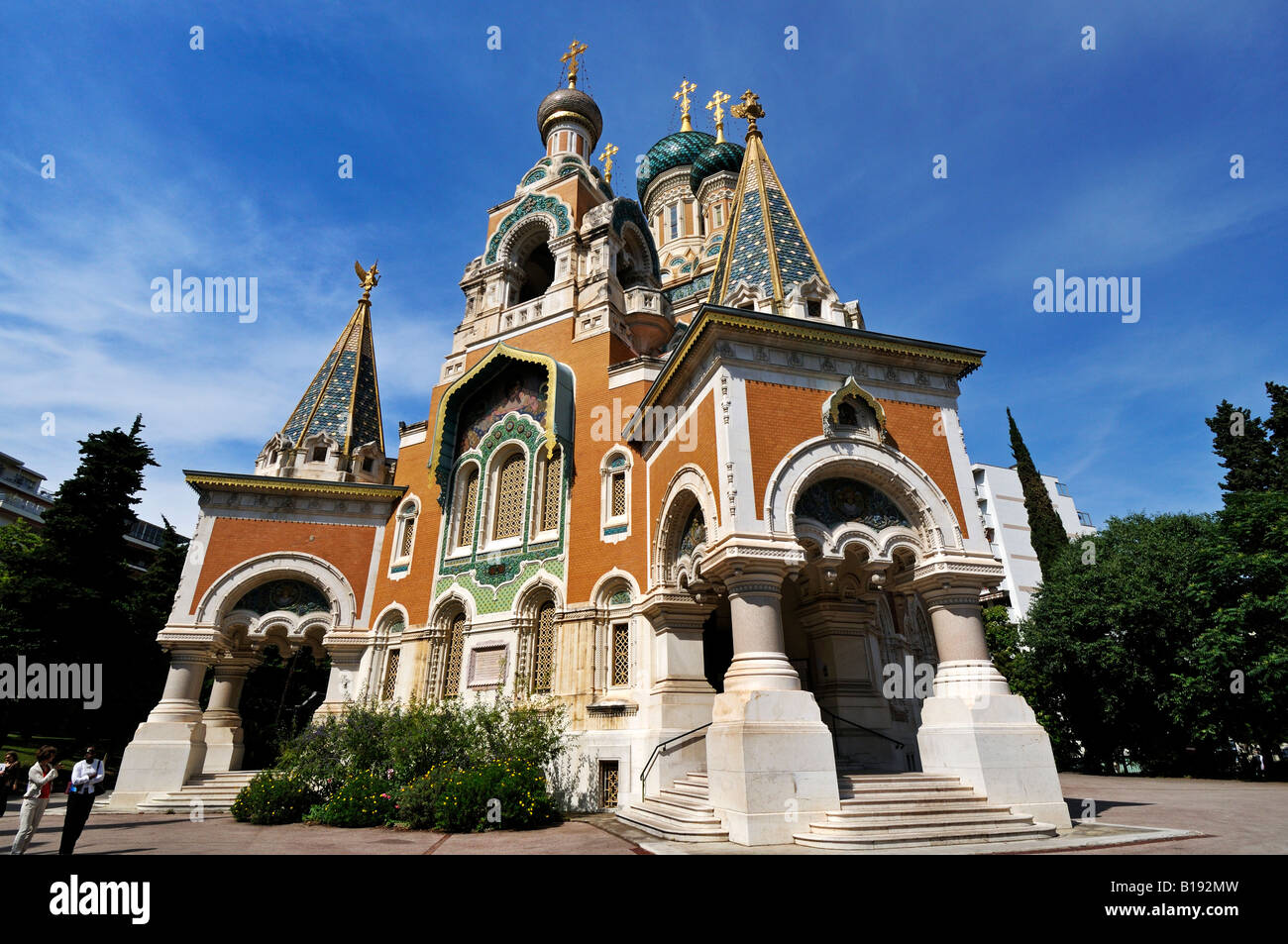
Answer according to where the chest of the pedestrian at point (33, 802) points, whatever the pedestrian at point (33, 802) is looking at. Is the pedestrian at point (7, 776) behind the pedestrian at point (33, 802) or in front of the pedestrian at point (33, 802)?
behind

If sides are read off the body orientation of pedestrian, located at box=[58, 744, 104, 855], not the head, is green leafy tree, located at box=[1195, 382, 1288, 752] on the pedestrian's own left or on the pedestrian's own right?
on the pedestrian's own left

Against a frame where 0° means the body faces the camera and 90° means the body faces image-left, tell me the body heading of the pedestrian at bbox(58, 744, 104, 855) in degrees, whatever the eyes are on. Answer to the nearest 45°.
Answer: approximately 0°

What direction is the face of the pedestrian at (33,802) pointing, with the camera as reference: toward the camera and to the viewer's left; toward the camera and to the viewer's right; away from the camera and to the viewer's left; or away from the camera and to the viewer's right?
toward the camera and to the viewer's right

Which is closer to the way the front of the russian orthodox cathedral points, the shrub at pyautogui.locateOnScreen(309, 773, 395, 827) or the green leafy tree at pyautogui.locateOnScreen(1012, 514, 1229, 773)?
the shrub
